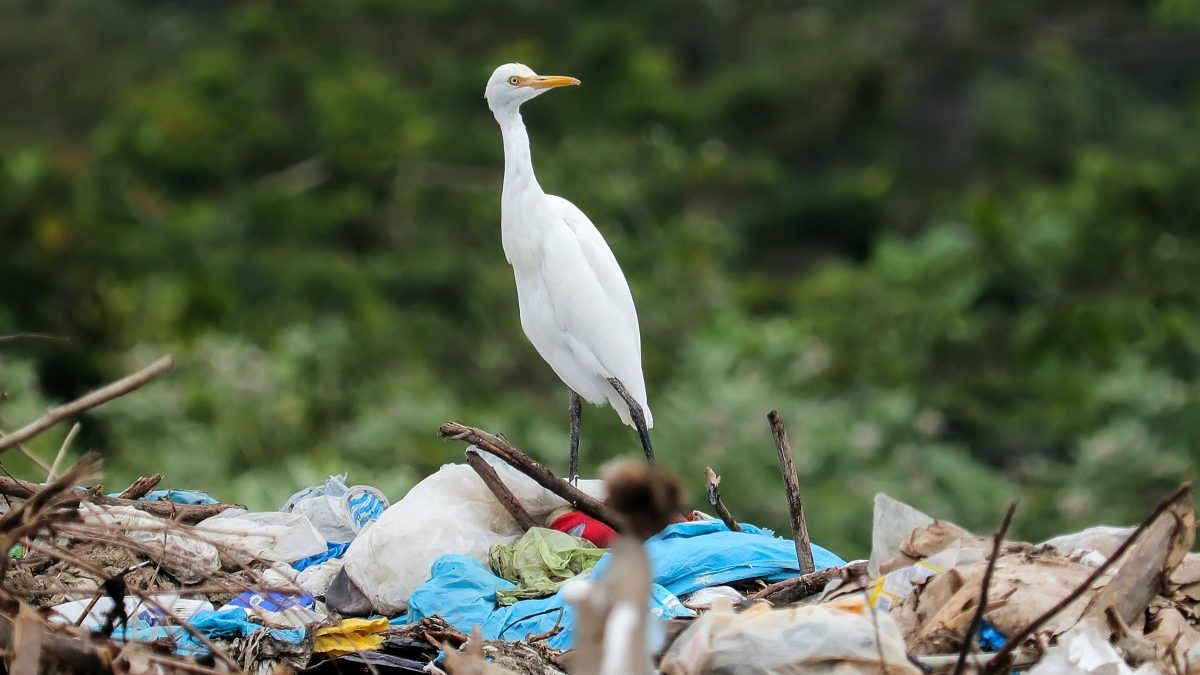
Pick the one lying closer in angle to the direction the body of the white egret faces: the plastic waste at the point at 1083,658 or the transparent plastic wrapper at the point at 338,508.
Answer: the transparent plastic wrapper

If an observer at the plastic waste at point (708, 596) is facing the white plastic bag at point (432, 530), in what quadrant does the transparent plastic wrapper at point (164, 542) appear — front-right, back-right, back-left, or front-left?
front-left

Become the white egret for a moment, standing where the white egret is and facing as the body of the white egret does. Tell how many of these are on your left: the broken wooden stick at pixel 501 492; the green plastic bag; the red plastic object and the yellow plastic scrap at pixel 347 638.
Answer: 4

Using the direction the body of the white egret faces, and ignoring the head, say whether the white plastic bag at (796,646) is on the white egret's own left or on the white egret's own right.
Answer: on the white egret's own left

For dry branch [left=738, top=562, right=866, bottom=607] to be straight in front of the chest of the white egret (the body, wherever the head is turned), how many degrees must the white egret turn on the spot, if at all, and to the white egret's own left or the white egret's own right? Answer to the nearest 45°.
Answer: approximately 90° to the white egret's own left

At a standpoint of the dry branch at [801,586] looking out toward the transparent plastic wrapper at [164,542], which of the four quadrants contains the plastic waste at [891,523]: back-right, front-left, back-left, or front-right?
back-right

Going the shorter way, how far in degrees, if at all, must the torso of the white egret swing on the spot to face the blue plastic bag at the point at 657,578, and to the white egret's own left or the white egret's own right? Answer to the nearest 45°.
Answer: approximately 90° to the white egret's own left

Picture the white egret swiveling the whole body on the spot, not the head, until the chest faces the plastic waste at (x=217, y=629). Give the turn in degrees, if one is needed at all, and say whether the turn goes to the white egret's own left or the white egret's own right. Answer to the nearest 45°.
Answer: approximately 90° to the white egret's own left

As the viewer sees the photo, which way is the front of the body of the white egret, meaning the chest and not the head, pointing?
to the viewer's left

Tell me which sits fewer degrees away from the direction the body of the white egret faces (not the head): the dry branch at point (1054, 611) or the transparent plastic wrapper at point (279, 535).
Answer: the transparent plastic wrapper

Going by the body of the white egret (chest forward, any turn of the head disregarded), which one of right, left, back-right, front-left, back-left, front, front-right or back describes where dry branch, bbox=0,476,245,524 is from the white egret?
front-left

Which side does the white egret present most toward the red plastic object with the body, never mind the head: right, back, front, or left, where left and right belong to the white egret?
left

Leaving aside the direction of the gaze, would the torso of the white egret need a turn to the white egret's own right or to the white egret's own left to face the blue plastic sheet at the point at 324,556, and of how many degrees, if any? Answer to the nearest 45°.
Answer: approximately 45° to the white egret's own left

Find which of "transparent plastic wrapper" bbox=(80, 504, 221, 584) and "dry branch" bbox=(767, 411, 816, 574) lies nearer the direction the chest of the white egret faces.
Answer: the transparent plastic wrapper
